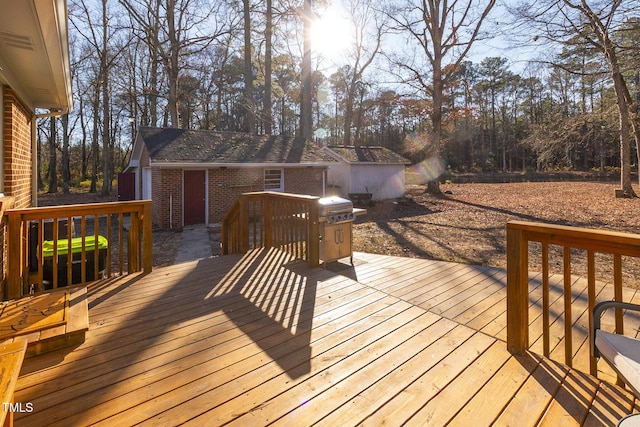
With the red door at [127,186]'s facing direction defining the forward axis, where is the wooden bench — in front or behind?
in front

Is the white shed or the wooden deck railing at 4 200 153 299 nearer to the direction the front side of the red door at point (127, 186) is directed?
the wooden deck railing

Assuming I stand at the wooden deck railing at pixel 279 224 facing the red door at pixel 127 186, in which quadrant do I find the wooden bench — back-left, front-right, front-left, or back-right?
back-left

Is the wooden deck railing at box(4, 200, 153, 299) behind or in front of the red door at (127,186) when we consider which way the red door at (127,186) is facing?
in front
